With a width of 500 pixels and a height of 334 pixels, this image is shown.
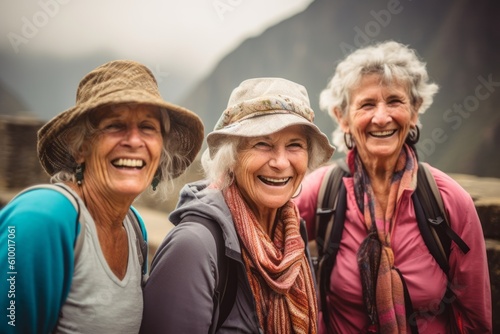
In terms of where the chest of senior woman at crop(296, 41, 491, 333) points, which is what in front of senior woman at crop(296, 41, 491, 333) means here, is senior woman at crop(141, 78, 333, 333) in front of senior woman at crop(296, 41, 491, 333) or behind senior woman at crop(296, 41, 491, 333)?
in front

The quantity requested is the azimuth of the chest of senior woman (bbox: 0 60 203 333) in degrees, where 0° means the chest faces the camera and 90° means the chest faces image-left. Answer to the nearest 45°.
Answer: approximately 315°

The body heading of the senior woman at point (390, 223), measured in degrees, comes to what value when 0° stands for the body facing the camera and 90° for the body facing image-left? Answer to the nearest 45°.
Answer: approximately 0°

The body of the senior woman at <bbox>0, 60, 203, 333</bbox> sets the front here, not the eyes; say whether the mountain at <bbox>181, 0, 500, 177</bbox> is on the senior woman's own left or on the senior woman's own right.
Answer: on the senior woman's own left

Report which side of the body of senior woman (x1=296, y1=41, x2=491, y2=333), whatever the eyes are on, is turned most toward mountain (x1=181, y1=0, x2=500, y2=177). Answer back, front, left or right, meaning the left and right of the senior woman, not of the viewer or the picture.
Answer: back

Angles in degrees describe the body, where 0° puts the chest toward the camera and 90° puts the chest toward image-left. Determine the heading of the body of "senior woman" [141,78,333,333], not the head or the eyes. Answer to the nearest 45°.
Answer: approximately 315°
